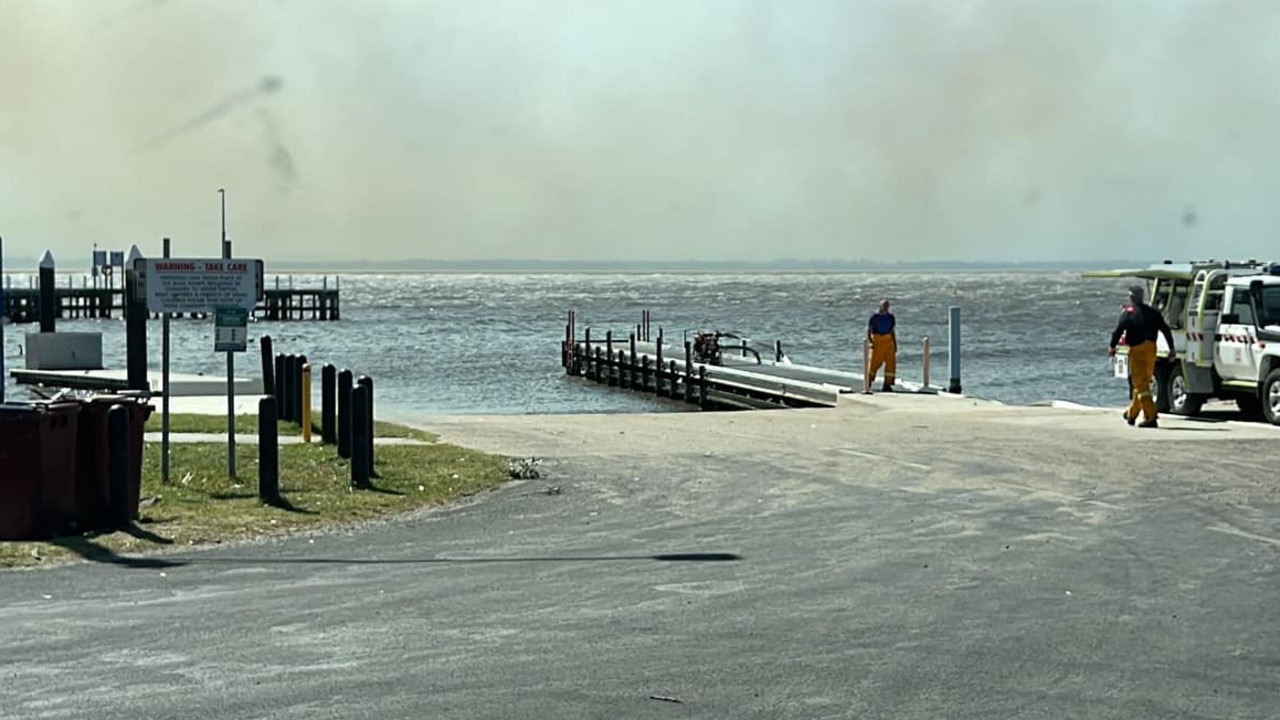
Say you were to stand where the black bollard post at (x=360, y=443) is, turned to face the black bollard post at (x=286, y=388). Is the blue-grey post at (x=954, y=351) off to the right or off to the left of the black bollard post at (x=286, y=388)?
right

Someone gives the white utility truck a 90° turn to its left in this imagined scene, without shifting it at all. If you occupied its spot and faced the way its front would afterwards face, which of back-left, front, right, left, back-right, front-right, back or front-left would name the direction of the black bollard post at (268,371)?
back-left

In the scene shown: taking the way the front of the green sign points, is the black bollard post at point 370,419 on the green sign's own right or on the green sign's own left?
on the green sign's own left

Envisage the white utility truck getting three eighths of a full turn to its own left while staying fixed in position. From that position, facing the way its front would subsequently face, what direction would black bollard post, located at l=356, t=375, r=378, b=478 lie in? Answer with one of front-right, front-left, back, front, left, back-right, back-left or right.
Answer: back-left

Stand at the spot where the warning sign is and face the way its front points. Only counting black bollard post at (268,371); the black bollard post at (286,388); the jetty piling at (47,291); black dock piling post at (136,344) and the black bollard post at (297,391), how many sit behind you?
5

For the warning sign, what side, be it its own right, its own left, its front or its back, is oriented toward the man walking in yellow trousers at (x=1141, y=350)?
left

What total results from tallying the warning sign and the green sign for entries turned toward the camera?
2

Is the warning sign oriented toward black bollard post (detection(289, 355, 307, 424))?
no

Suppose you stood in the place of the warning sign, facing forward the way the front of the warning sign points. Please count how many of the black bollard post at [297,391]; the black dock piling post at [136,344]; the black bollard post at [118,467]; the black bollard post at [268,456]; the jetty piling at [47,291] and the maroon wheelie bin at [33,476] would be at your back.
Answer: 3

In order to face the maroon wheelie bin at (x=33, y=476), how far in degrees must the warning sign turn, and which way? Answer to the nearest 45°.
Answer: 0° — it already faces it

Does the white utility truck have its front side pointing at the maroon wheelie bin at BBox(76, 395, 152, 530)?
no

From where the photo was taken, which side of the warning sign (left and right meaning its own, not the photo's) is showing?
front

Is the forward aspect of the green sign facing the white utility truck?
no

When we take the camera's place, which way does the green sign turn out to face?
facing the viewer

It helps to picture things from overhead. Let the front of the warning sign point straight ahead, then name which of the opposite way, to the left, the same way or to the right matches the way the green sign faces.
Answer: the same way
